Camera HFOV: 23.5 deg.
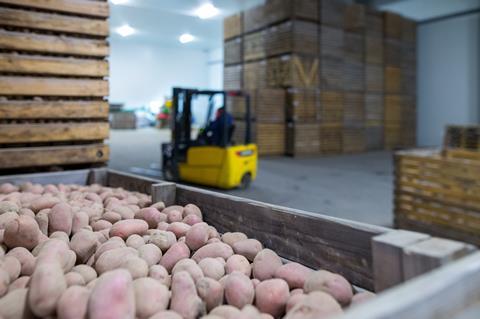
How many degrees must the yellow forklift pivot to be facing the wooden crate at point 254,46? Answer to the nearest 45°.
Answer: approximately 45° to its right

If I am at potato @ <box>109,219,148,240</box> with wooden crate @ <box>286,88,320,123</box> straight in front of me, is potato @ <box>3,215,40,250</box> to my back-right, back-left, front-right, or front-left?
back-left

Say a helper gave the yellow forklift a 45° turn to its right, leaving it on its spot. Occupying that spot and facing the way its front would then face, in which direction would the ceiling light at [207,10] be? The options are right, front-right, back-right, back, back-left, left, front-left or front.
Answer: front

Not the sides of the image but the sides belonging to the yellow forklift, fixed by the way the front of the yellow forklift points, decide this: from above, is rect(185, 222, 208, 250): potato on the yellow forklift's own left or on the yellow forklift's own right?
on the yellow forklift's own left

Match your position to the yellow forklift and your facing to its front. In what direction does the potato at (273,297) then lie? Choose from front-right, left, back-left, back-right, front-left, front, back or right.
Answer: back-left

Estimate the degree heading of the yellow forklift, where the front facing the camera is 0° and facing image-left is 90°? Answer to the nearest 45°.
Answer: approximately 135°

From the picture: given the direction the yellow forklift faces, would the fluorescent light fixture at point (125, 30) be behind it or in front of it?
in front

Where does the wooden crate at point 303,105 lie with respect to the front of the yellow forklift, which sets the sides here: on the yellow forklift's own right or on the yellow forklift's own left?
on the yellow forklift's own right

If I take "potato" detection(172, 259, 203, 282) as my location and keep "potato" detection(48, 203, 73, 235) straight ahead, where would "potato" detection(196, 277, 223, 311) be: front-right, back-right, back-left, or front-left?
back-left

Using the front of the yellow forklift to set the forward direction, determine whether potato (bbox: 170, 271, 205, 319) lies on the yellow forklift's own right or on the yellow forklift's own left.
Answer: on the yellow forklift's own left

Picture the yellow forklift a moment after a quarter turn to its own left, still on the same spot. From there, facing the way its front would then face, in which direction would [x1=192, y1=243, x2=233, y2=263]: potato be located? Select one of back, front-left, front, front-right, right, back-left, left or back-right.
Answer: front-left

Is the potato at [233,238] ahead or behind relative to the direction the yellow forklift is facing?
behind
